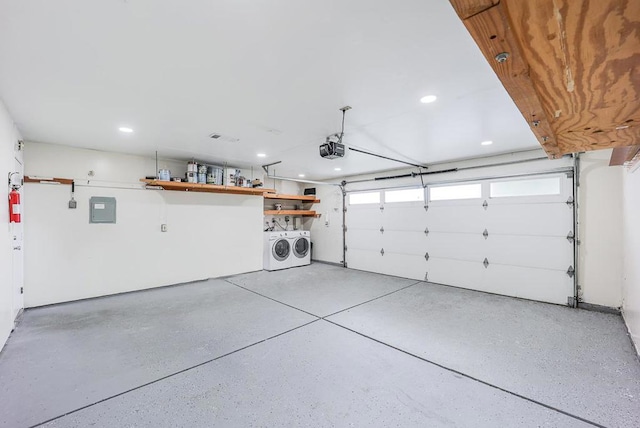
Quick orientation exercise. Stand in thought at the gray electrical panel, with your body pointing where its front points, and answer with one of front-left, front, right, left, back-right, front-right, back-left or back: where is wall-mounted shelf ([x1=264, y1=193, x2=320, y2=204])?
left

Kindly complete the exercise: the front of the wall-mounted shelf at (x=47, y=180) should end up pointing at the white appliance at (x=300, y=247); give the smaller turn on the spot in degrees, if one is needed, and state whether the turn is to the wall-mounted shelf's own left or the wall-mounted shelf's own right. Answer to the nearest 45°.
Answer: approximately 90° to the wall-mounted shelf's own left

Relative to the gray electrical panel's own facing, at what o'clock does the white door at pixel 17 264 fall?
The white door is roughly at 2 o'clock from the gray electrical panel.

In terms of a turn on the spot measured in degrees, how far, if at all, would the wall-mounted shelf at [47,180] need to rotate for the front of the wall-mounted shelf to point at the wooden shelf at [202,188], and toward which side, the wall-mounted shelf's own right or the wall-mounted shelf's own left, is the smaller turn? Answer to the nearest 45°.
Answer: approximately 90° to the wall-mounted shelf's own left

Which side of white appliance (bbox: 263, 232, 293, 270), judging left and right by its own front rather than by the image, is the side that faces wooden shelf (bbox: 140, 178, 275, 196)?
right

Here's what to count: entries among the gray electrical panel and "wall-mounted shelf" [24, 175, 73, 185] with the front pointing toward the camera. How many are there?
2

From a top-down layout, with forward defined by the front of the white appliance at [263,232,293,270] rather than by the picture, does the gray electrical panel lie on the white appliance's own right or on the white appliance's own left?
on the white appliance's own right

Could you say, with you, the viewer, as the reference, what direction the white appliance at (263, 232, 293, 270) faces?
facing the viewer and to the right of the viewer

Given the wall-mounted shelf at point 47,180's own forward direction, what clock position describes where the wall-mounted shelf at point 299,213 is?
the wall-mounted shelf at point 299,213 is roughly at 9 o'clock from the wall-mounted shelf at point 47,180.

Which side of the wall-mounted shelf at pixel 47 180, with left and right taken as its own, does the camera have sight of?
front

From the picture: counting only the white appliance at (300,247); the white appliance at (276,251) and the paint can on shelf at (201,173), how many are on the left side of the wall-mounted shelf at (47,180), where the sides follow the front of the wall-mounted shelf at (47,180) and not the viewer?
3

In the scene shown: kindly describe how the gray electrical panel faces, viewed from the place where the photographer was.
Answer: facing the viewer

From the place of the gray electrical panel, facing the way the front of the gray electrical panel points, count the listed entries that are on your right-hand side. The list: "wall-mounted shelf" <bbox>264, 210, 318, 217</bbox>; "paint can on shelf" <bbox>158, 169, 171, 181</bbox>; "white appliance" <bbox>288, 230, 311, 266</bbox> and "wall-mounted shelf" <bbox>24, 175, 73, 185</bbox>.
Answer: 1

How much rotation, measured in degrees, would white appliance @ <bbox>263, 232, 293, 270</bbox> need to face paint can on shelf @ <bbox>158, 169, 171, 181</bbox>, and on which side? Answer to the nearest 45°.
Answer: approximately 90° to its right
